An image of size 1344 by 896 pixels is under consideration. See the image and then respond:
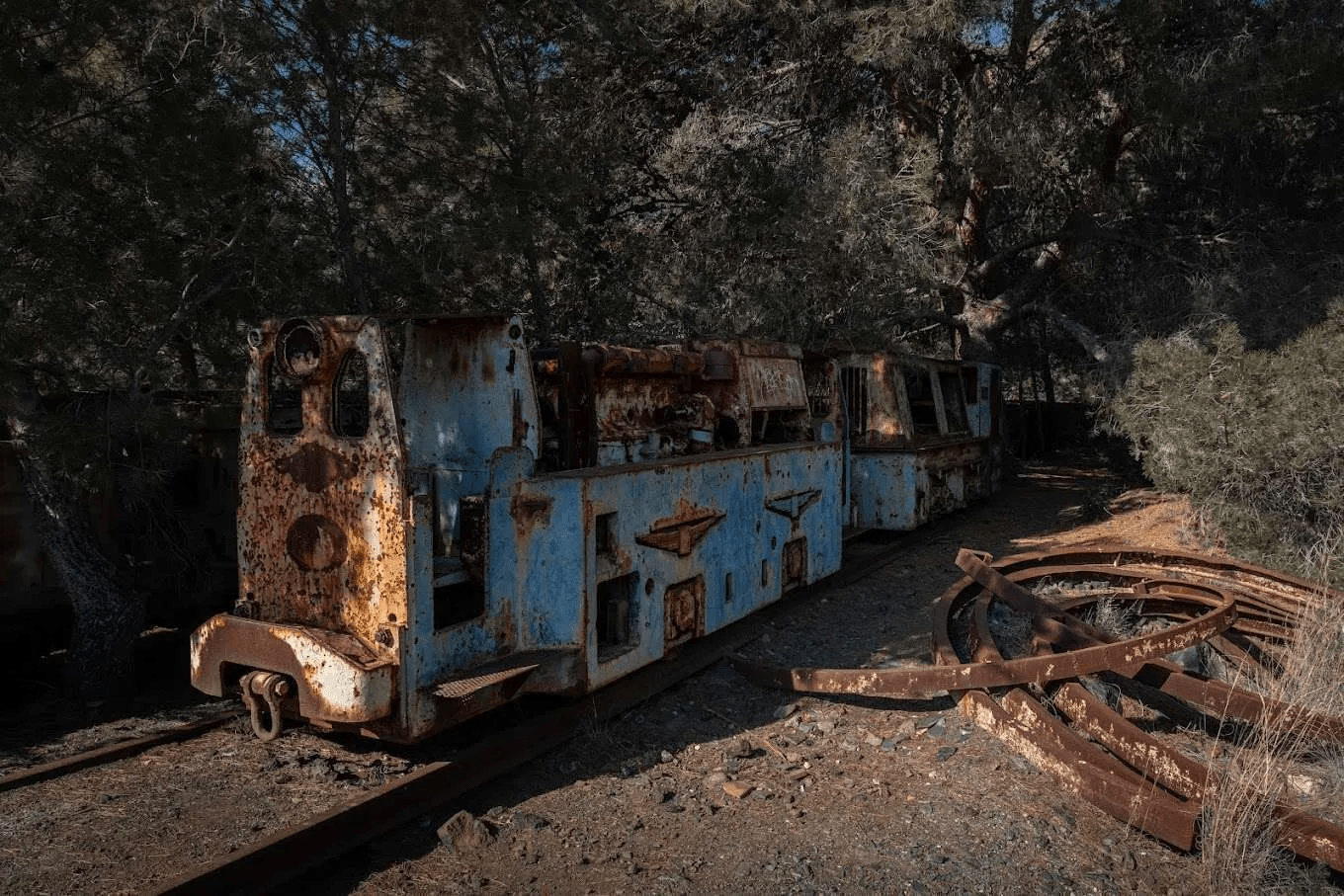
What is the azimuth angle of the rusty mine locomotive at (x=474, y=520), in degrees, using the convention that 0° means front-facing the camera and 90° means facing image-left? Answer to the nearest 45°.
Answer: approximately 45°

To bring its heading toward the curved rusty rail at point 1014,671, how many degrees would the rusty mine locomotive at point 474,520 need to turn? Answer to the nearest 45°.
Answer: approximately 135° to its left

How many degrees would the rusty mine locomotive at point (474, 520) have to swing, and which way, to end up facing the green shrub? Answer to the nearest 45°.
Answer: approximately 180°
